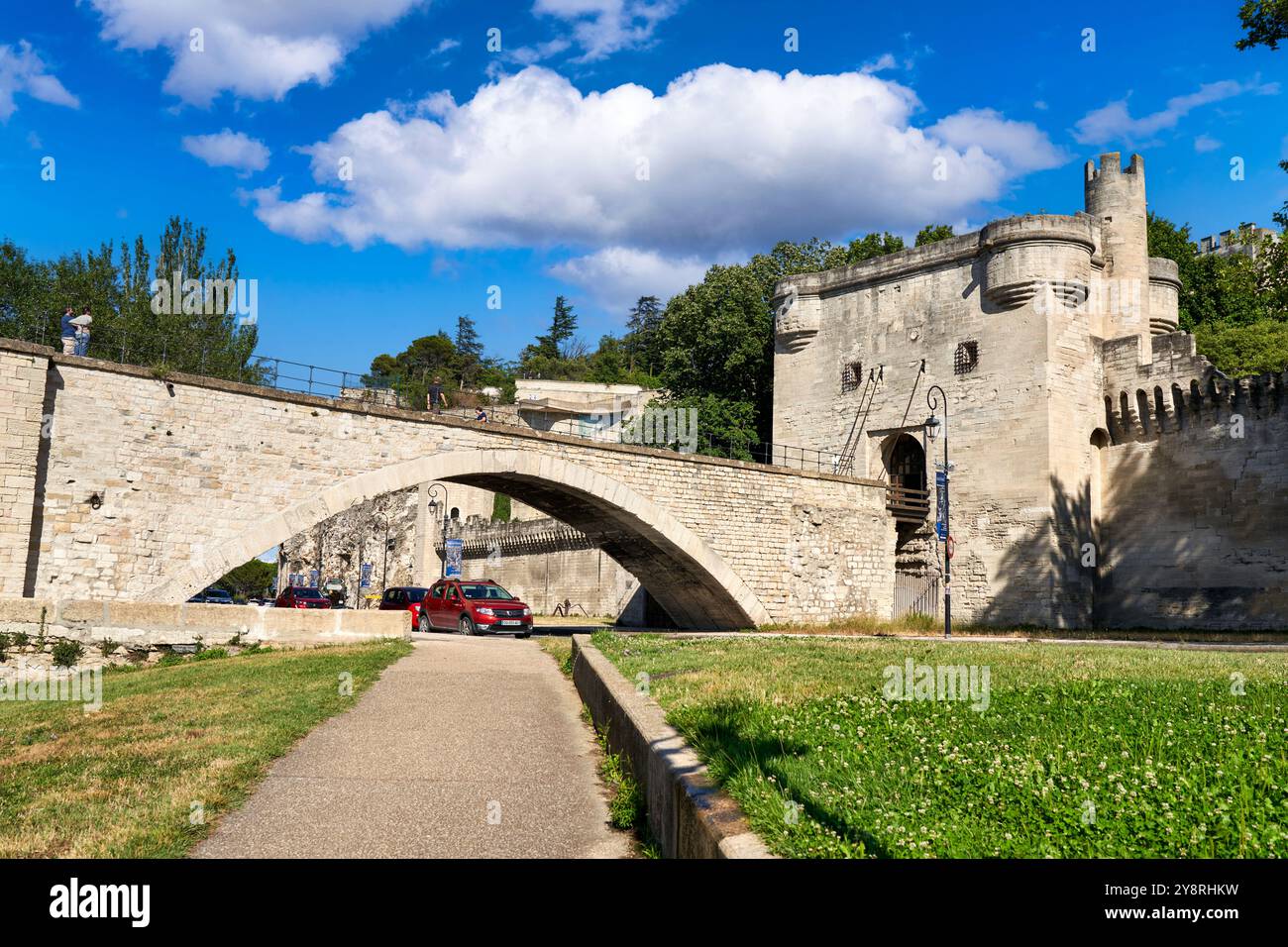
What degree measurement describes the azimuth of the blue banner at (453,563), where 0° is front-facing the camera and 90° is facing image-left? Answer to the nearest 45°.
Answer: approximately 0°

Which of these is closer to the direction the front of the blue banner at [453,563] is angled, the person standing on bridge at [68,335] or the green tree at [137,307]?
the person standing on bridge

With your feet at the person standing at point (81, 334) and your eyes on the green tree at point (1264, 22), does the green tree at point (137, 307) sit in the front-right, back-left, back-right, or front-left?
back-left

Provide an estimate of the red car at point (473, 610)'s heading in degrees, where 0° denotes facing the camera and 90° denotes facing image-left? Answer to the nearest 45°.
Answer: approximately 315°
